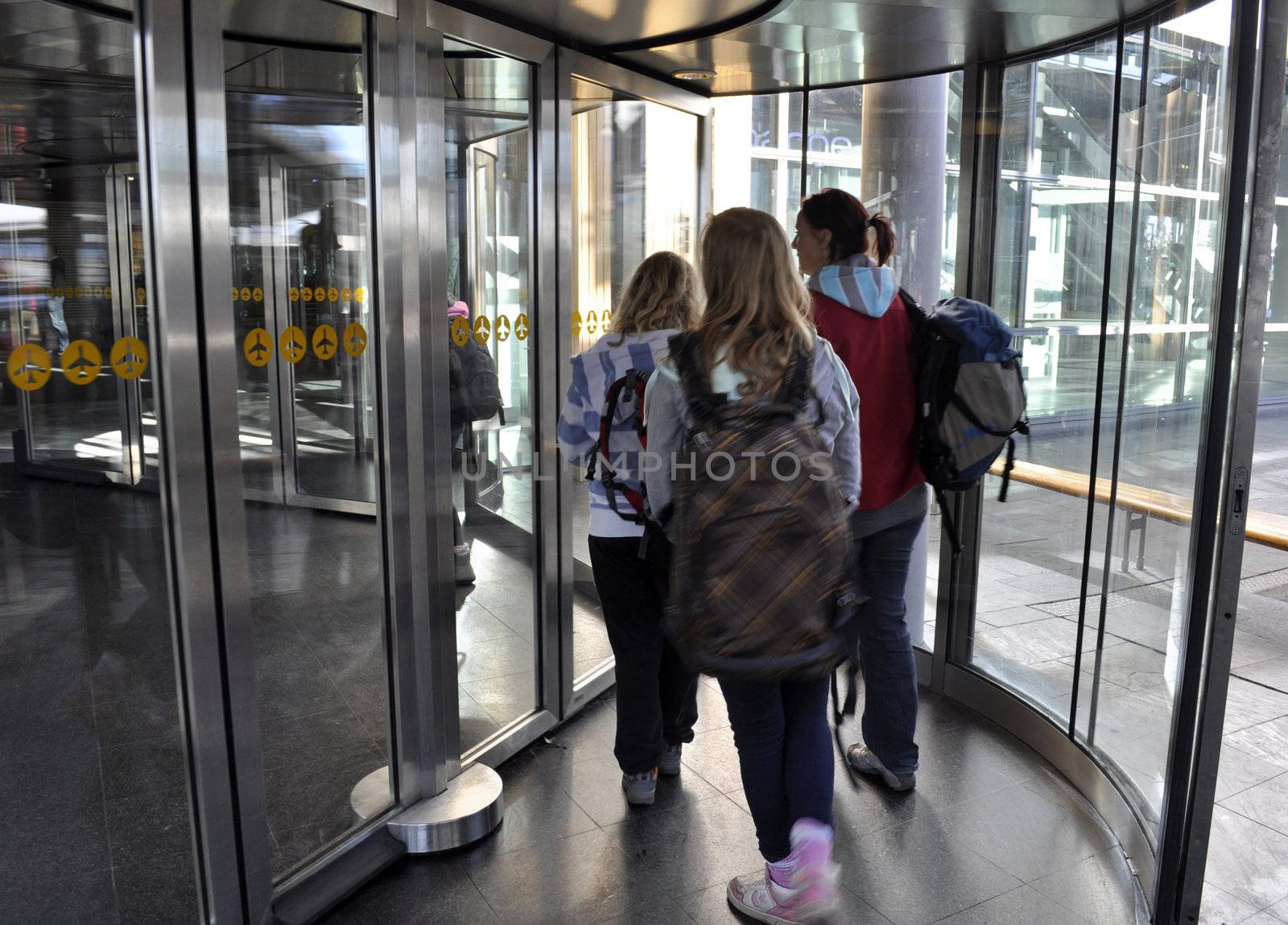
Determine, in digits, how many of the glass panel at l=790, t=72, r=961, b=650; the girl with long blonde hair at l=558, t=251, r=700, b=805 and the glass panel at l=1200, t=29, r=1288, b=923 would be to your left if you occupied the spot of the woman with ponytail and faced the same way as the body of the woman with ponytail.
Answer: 1

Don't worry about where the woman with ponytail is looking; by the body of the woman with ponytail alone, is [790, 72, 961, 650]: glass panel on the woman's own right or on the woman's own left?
on the woman's own right

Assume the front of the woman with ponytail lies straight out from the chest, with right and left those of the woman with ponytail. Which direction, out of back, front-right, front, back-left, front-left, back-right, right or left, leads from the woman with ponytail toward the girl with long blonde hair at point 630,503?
left

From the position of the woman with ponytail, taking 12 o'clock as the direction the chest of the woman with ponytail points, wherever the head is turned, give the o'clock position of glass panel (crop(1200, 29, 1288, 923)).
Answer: The glass panel is roughly at 4 o'clock from the woman with ponytail.

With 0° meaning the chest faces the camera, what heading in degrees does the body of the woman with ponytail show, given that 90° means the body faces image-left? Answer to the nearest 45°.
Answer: approximately 135°

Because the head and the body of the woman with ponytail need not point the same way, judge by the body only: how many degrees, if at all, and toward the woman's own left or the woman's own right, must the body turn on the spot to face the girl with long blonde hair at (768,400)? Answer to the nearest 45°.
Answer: approximately 135° to the woman's own left

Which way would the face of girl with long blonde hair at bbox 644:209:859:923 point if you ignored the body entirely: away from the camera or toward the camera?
away from the camera

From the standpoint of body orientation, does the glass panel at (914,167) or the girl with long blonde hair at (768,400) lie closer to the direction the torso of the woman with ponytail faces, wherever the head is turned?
the glass panel

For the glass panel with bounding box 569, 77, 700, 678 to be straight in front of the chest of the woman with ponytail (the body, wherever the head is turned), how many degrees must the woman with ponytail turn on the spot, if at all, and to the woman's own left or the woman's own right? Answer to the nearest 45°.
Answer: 0° — they already face it

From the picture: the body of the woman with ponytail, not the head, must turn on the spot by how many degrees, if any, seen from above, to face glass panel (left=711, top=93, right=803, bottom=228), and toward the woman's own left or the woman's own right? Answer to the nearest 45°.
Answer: approximately 45° to the woman's own right

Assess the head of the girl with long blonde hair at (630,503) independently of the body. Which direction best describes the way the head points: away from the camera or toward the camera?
away from the camera
